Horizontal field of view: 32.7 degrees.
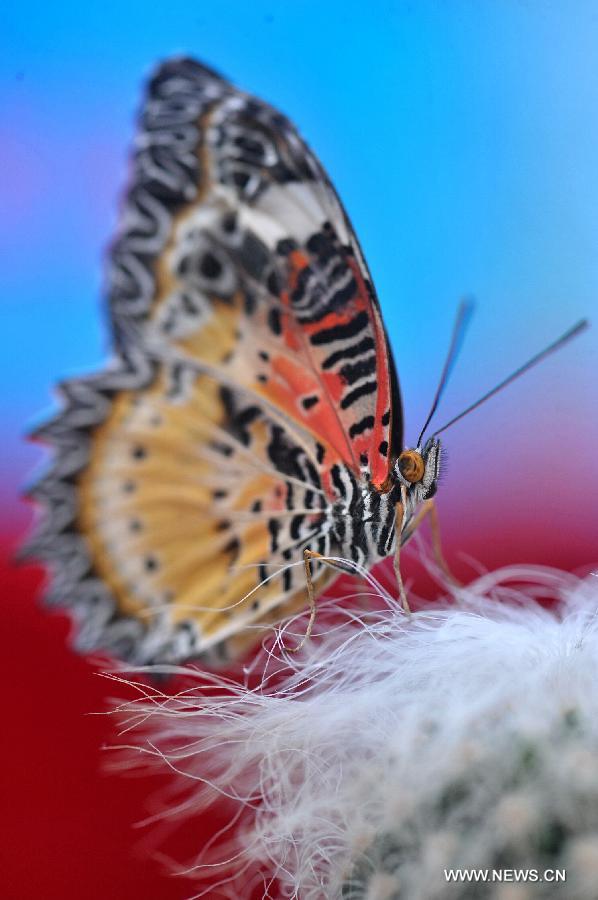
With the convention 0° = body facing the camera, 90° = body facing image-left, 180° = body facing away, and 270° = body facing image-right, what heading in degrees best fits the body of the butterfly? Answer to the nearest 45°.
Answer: approximately 270°
